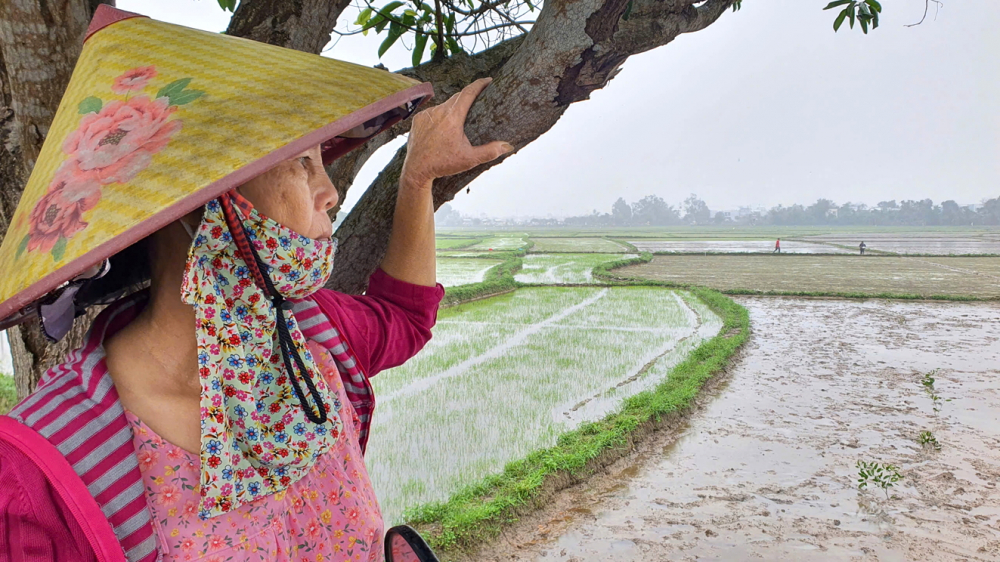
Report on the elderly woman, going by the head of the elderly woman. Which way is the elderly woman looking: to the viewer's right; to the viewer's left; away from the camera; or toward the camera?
to the viewer's right

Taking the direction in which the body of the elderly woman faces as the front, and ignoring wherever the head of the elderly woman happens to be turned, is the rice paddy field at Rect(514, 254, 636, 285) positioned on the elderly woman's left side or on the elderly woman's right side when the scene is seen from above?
on the elderly woman's left side

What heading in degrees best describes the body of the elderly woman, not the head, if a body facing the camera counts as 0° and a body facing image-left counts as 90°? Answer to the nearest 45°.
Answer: approximately 315°

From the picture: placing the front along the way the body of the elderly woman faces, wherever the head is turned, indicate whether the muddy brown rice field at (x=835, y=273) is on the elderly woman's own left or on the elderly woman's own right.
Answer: on the elderly woman's own left

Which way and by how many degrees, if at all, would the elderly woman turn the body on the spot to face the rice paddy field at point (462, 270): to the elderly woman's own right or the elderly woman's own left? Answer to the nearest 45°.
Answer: approximately 135° to the elderly woman's own left
